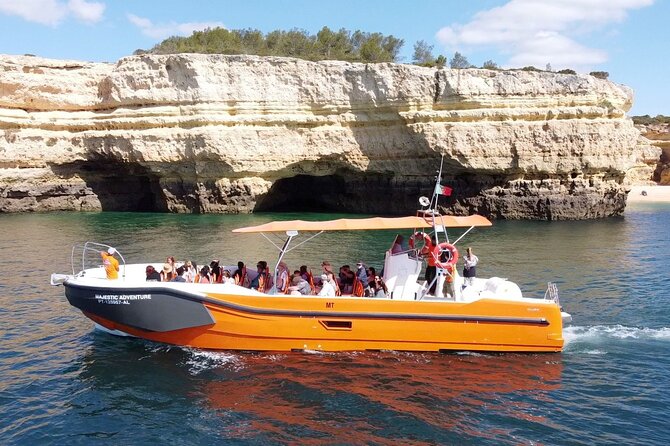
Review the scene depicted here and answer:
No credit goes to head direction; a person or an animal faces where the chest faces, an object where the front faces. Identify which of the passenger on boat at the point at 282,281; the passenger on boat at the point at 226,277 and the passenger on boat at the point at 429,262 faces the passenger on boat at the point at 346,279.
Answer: the passenger on boat at the point at 429,262

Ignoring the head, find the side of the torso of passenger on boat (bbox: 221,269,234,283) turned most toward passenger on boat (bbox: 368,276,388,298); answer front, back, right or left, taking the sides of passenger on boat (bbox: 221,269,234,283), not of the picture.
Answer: back

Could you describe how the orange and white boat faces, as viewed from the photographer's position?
facing to the left of the viewer

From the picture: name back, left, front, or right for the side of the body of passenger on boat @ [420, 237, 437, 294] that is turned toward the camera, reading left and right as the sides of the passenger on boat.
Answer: left

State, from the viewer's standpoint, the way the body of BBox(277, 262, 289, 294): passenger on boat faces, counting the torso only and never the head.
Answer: to the viewer's left

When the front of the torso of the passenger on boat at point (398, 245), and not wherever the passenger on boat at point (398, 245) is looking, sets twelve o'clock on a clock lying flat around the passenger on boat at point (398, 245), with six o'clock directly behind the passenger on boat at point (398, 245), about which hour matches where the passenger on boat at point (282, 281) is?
the passenger on boat at point (282, 281) is roughly at 11 o'clock from the passenger on boat at point (398, 245).

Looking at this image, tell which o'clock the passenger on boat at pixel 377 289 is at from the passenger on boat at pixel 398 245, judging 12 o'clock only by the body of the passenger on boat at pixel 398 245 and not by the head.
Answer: the passenger on boat at pixel 377 289 is roughly at 10 o'clock from the passenger on boat at pixel 398 245.

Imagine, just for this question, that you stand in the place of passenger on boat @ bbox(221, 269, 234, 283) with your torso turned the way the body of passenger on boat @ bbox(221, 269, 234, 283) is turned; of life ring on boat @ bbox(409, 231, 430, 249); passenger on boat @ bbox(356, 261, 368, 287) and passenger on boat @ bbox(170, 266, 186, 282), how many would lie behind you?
2

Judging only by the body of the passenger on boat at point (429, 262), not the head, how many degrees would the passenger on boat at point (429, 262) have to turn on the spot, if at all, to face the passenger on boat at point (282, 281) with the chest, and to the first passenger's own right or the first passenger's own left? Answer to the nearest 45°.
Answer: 0° — they already face them

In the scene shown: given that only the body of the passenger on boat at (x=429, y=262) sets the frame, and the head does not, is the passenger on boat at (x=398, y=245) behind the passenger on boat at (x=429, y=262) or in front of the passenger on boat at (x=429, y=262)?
in front
